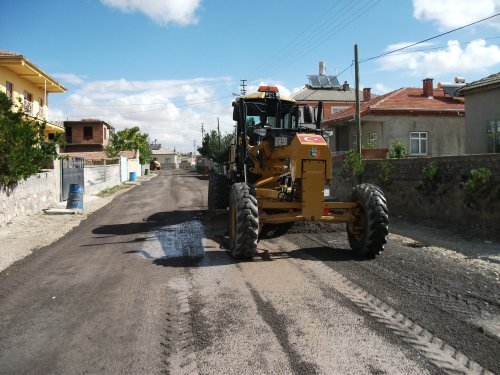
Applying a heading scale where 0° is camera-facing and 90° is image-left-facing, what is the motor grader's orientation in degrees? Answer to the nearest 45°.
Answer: approximately 0°

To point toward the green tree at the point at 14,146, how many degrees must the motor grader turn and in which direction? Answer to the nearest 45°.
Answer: approximately 135° to its right

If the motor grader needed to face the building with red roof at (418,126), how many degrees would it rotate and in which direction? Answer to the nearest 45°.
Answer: approximately 180°

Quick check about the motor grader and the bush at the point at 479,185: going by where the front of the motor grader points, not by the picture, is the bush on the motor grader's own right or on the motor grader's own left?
on the motor grader's own left

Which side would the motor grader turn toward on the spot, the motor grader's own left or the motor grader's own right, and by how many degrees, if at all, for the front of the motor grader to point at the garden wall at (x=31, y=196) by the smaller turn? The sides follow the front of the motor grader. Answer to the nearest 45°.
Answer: approximately 135° to the motor grader's own right

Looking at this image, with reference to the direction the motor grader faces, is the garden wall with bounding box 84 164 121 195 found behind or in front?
behind

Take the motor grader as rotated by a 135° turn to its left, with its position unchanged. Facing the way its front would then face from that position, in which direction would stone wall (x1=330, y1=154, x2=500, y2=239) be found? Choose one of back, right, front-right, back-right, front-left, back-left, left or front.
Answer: front

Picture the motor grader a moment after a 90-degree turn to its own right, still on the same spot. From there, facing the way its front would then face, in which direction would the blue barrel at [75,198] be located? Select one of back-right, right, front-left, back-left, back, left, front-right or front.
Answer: front-right

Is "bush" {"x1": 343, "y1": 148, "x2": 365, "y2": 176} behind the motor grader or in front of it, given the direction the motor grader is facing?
behind

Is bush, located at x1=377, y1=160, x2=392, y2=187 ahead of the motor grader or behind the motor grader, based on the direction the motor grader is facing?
behind
